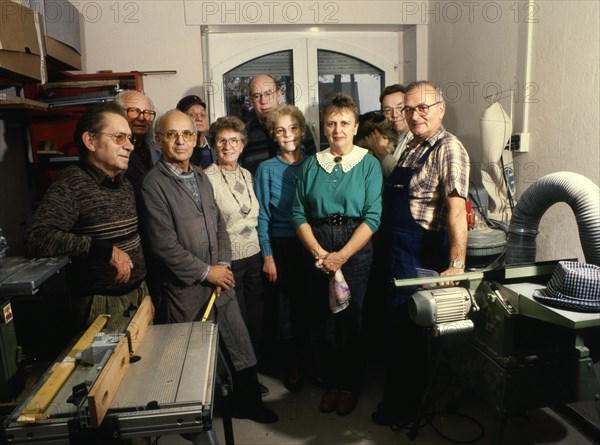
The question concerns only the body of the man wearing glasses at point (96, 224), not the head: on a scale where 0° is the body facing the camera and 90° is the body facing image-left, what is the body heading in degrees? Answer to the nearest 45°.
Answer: approximately 315°

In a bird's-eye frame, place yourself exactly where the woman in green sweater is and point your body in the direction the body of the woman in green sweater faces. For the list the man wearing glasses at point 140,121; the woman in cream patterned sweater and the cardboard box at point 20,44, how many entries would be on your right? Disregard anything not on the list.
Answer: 3

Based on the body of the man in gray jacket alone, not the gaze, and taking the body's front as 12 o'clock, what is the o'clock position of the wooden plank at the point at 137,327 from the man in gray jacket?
The wooden plank is roughly at 2 o'clock from the man in gray jacket.

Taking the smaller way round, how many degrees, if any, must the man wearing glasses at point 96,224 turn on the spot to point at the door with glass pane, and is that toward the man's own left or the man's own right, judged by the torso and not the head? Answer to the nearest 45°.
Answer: approximately 90° to the man's own left

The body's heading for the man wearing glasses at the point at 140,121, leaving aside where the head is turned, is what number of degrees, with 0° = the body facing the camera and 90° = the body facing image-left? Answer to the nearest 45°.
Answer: approximately 0°

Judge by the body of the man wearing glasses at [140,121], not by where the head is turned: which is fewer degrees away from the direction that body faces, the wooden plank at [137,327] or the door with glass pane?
the wooden plank

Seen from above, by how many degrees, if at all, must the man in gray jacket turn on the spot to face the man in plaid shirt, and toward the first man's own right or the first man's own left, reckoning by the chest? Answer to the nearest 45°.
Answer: approximately 45° to the first man's own left

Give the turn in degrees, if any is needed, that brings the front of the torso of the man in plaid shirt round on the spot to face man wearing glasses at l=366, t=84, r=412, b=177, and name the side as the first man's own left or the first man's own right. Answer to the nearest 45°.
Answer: approximately 135° to the first man's own right
